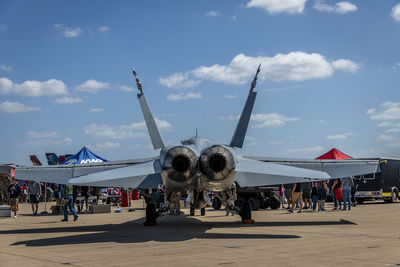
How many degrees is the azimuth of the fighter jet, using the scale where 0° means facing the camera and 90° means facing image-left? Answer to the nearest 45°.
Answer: approximately 180°

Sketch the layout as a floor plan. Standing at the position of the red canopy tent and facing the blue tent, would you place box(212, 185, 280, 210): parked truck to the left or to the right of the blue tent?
left

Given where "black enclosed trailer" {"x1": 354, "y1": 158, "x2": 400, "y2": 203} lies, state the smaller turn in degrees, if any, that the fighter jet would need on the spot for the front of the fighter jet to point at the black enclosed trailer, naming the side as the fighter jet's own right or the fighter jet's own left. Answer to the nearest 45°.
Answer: approximately 45° to the fighter jet's own right
